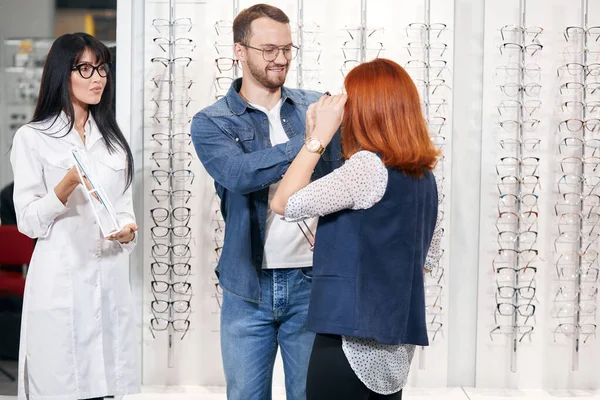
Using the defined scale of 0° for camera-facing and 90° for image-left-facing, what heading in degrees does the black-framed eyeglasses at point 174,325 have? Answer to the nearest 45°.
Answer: approximately 0°

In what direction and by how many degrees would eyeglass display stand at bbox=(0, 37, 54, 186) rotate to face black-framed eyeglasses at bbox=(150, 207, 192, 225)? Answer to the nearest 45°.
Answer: approximately 90° to its left

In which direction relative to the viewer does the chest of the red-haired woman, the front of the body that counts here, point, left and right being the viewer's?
facing away from the viewer and to the left of the viewer

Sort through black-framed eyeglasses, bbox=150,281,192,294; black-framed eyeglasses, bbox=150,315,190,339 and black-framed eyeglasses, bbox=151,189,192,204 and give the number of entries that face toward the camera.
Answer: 3

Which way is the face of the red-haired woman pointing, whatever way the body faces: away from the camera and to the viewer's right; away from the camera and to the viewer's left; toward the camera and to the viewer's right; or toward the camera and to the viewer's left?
away from the camera and to the viewer's left

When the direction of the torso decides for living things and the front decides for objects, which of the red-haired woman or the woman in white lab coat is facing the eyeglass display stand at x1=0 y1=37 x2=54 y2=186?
the red-haired woman
